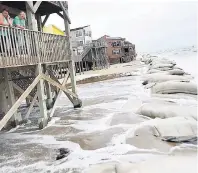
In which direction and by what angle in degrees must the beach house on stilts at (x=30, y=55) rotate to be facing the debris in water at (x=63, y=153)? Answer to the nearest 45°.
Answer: approximately 45° to its right

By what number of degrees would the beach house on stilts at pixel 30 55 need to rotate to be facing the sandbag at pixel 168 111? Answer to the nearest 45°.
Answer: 0° — it already faces it

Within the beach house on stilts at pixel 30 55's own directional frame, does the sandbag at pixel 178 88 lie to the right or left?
on its left

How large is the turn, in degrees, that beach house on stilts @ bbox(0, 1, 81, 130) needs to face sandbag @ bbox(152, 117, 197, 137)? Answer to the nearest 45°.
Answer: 0° — it already faces it

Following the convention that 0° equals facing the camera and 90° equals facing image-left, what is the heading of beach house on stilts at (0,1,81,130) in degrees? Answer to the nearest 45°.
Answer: approximately 315°
